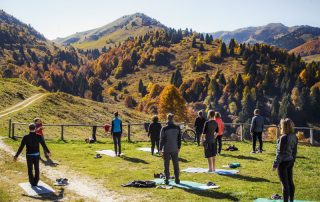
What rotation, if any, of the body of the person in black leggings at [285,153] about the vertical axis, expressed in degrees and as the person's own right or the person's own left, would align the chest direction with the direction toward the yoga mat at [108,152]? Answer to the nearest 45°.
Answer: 0° — they already face it

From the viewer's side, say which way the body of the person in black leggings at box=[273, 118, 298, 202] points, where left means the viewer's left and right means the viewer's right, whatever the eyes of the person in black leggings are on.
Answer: facing away from the viewer and to the left of the viewer

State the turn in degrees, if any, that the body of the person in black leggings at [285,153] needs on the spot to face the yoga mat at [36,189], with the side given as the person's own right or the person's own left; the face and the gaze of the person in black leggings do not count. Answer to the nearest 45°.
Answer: approximately 45° to the person's own left

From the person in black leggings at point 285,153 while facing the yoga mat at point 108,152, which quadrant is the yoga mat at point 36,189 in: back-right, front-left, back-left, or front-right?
front-left

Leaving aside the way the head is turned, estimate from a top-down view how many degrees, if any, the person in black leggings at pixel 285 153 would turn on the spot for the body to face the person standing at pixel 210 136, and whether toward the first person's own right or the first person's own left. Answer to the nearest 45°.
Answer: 0° — they already face them

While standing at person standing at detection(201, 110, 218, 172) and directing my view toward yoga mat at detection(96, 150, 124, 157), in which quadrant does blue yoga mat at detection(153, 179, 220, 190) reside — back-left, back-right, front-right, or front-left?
back-left

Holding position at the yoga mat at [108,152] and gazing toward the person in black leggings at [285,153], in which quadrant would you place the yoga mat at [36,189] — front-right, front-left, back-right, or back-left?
front-right

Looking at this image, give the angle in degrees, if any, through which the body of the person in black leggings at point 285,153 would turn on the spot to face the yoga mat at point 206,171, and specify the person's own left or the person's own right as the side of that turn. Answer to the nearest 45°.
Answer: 0° — they already face it
